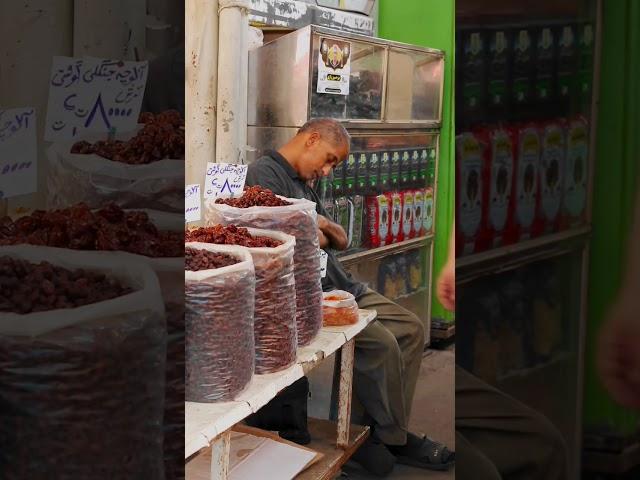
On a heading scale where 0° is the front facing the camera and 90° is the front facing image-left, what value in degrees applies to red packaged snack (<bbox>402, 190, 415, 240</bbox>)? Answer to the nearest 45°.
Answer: approximately 0°
